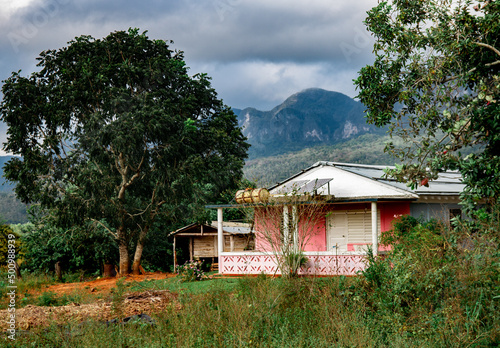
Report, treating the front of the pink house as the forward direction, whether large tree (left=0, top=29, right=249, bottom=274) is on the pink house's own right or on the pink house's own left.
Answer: on the pink house's own right

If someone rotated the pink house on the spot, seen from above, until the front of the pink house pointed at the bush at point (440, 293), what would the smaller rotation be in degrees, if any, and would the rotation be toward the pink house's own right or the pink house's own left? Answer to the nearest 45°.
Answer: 0° — it already faces it

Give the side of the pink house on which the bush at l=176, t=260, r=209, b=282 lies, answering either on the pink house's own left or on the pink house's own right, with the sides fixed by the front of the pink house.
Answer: on the pink house's own right

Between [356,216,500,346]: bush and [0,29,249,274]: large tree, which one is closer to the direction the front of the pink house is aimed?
the bush

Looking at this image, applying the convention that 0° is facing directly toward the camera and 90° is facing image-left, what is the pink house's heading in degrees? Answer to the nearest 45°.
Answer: approximately 0°
